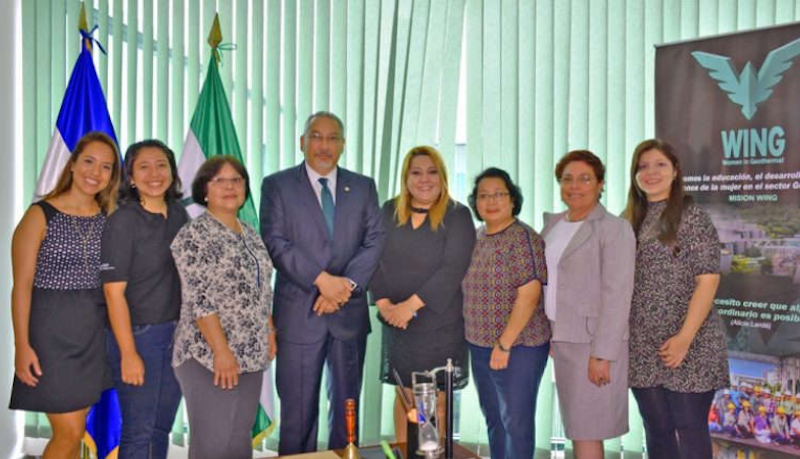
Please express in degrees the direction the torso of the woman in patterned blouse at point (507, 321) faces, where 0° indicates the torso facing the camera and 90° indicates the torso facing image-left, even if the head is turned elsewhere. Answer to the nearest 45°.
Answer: approximately 45°

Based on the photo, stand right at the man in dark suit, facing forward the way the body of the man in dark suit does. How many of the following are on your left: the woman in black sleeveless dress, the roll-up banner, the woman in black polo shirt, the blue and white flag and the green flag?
1

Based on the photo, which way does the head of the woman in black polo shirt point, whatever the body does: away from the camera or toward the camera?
toward the camera

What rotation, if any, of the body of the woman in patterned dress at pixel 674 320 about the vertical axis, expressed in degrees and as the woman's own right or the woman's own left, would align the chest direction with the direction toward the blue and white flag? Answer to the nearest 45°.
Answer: approximately 45° to the woman's own right

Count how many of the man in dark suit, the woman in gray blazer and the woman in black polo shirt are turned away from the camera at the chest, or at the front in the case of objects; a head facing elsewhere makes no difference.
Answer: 0

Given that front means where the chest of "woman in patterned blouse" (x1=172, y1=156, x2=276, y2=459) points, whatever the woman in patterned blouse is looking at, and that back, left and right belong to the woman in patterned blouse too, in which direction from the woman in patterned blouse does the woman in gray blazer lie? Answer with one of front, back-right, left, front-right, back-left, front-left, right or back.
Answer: front-left

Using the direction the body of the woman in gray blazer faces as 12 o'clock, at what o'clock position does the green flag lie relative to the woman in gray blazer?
The green flag is roughly at 2 o'clock from the woman in gray blazer.

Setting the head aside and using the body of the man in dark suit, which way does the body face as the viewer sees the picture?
toward the camera

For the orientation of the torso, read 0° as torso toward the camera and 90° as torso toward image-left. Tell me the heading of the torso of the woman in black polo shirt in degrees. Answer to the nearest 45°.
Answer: approximately 315°

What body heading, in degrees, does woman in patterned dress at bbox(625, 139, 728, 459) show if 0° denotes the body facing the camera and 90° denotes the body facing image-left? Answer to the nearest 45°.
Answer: approximately 45°

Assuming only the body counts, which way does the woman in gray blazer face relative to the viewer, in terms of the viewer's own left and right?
facing the viewer and to the left of the viewer
